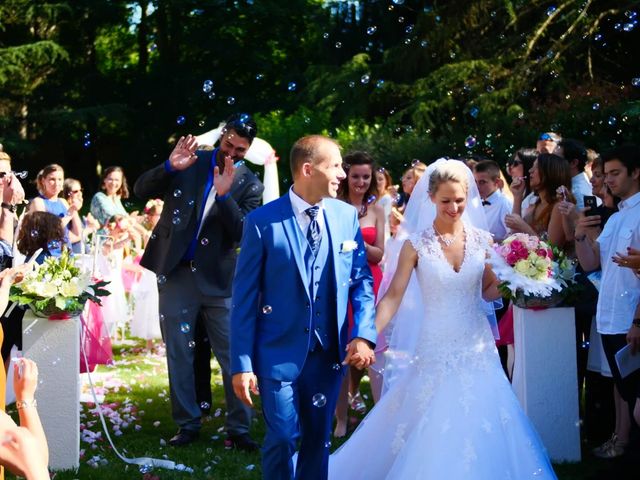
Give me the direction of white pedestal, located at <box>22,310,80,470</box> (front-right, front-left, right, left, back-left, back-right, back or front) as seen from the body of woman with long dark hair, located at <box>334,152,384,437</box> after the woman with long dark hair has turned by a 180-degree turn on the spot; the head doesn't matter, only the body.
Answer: back-left

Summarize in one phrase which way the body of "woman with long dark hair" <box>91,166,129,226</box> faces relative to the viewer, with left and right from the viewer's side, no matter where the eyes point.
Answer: facing the viewer and to the right of the viewer

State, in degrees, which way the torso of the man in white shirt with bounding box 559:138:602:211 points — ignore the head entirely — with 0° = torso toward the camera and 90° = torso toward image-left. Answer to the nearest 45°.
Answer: approximately 90°

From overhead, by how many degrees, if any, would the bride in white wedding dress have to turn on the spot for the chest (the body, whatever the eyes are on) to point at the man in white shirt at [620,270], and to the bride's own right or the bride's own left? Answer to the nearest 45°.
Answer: approximately 135° to the bride's own left

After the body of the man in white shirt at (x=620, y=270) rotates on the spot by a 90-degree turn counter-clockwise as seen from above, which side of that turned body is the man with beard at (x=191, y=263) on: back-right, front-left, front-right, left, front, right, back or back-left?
back-right

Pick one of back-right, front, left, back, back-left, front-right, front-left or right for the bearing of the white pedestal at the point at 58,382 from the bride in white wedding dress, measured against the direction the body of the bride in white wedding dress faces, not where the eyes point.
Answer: right

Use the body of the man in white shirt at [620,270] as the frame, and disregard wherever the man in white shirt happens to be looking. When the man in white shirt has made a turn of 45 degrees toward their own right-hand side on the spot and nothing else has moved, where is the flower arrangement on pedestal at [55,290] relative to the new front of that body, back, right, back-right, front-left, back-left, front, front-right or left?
front

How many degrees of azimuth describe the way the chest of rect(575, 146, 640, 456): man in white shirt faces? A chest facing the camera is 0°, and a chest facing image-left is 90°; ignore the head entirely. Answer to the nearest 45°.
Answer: approximately 45°

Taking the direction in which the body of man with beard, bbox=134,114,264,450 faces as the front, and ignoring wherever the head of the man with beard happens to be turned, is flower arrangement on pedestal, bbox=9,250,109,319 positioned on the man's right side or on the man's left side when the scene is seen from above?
on the man's right side

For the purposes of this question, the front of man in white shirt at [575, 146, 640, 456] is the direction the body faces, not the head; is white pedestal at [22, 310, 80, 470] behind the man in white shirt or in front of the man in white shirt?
in front

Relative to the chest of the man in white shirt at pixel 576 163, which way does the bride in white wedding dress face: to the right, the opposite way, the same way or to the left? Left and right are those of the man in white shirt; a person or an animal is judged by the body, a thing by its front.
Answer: to the left
